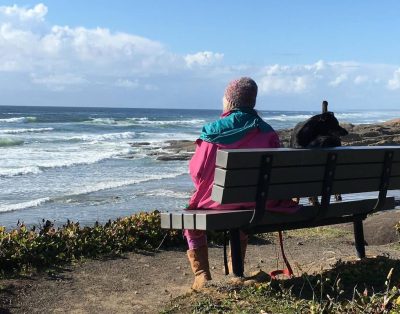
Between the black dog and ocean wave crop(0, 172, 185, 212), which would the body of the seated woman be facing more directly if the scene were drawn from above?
the ocean wave

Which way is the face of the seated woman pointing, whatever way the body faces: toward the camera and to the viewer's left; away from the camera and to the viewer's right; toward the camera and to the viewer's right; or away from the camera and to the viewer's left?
away from the camera and to the viewer's left

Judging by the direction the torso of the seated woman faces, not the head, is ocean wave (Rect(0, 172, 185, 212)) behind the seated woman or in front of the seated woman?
in front

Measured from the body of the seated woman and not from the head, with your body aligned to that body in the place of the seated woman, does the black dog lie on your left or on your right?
on your right

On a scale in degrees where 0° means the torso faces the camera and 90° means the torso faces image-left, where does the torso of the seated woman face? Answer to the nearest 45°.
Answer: approximately 135°

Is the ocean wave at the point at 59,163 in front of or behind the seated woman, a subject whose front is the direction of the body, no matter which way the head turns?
in front
